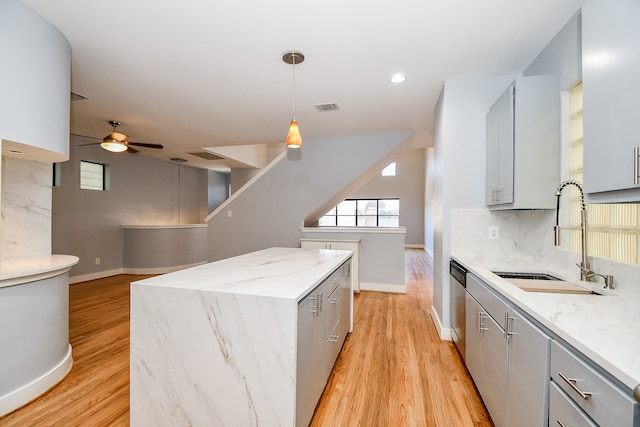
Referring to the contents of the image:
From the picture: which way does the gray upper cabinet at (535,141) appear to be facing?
to the viewer's left

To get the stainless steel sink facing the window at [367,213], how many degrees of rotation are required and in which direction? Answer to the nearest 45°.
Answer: approximately 45° to its right

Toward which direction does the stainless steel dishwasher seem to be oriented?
to the viewer's left

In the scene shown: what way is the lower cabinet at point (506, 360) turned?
to the viewer's left

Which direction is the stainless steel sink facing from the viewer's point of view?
to the viewer's left

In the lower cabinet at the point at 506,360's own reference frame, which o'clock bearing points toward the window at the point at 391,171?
The window is roughly at 2 o'clock from the lower cabinet.

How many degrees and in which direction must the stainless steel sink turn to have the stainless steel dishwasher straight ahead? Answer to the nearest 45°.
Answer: approximately 45° to its right
